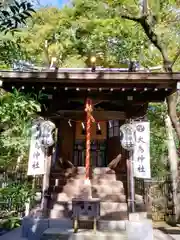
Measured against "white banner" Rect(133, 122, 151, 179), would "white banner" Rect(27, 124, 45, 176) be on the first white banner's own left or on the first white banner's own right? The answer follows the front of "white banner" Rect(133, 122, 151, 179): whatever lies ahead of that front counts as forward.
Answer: on the first white banner's own right

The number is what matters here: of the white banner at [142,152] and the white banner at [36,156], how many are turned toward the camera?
2

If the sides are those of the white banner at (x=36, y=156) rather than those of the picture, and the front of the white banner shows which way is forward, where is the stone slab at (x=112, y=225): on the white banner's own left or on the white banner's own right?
on the white banner's own left

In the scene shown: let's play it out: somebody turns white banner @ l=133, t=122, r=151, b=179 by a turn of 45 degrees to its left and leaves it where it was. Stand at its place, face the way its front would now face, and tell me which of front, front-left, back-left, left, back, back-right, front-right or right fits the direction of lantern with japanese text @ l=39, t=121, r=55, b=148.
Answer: back-right

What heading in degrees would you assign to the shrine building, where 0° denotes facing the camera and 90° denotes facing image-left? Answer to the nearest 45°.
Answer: approximately 0°

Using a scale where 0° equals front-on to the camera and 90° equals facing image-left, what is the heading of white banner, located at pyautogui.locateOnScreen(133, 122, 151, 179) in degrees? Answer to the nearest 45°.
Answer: approximately 0°
